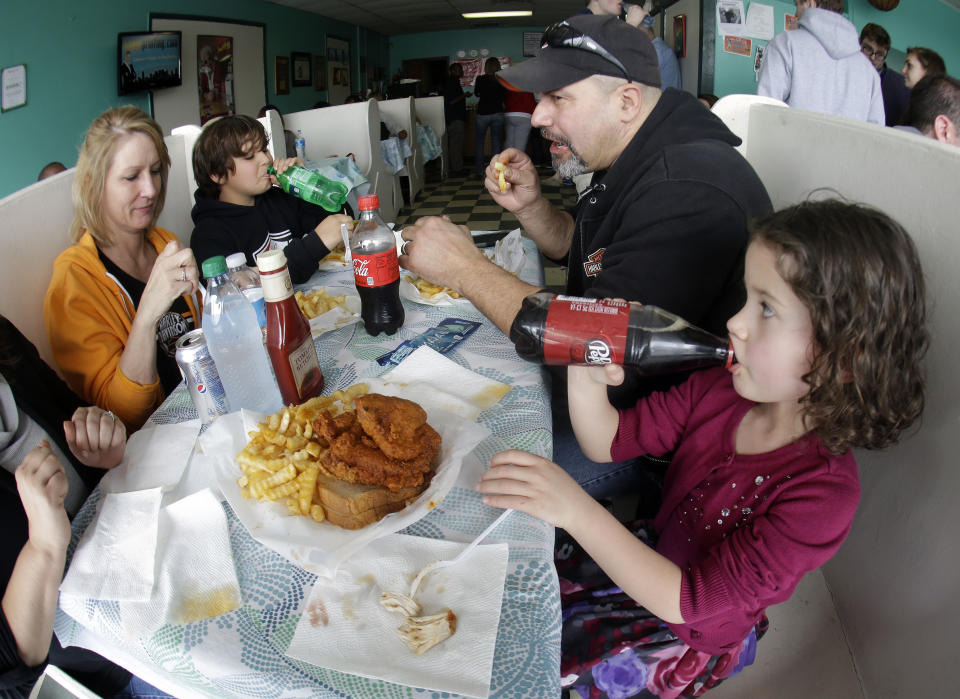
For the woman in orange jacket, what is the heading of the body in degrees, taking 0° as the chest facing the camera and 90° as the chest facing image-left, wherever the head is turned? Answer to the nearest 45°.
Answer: approximately 315°

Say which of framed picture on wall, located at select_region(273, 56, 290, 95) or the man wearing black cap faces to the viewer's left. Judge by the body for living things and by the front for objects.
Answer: the man wearing black cap

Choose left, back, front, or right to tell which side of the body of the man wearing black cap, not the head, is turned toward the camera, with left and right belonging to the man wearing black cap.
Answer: left
